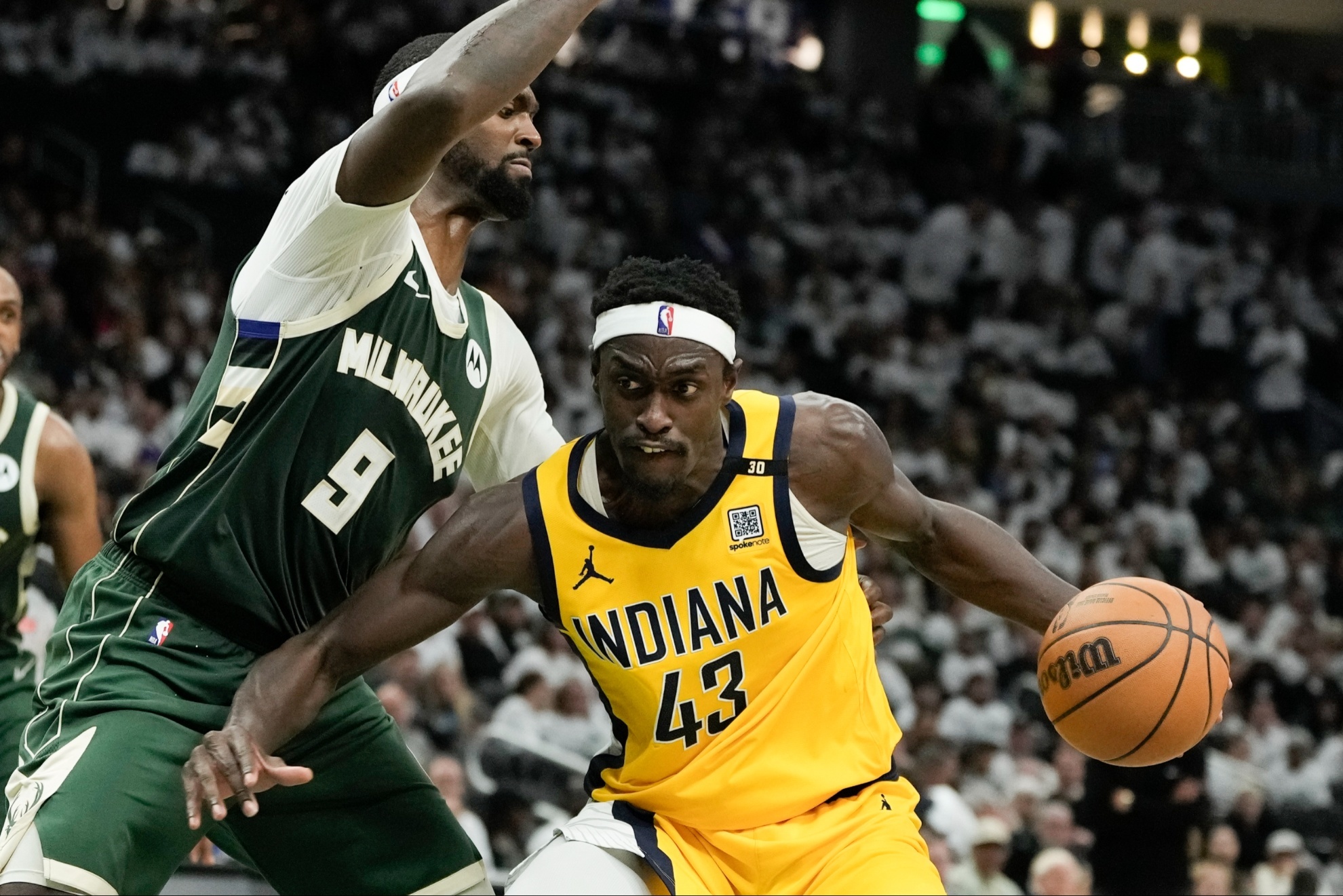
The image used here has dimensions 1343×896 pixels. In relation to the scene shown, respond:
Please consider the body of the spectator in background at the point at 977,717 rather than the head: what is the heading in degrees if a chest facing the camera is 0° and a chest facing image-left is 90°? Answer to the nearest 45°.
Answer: approximately 0°

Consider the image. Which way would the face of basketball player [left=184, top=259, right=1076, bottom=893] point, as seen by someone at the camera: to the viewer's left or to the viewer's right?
to the viewer's left

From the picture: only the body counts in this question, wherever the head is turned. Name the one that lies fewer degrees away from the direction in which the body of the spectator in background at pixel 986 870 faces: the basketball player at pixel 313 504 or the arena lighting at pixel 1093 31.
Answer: the basketball player

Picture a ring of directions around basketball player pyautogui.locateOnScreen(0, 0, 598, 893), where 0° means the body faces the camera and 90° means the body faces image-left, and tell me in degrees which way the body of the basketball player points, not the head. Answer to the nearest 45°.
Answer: approximately 315°

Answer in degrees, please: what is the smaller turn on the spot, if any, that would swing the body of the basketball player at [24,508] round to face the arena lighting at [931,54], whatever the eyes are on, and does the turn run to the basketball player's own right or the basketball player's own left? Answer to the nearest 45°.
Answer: approximately 135° to the basketball player's own left

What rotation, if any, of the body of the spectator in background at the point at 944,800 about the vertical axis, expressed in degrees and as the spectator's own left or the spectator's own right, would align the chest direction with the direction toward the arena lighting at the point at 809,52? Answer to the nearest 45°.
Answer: approximately 135° to the spectator's own right

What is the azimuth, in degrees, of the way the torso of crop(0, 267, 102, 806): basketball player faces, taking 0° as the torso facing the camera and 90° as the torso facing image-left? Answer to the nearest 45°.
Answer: approximately 0°

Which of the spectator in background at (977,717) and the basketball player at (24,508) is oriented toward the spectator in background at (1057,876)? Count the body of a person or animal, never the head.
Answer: the spectator in background at (977,717)

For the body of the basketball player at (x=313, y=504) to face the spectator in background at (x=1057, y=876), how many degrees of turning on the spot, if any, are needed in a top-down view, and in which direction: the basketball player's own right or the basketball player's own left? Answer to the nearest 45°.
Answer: approximately 90° to the basketball player's own left

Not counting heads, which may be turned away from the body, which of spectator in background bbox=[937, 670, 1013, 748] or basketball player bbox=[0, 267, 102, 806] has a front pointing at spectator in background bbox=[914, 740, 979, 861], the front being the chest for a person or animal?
spectator in background bbox=[937, 670, 1013, 748]

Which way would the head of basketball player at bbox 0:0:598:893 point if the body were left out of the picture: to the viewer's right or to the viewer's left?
to the viewer's right

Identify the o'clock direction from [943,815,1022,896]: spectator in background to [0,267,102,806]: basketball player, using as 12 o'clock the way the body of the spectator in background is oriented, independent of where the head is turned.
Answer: The basketball player is roughly at 1 o'clock from the spectator in background.
